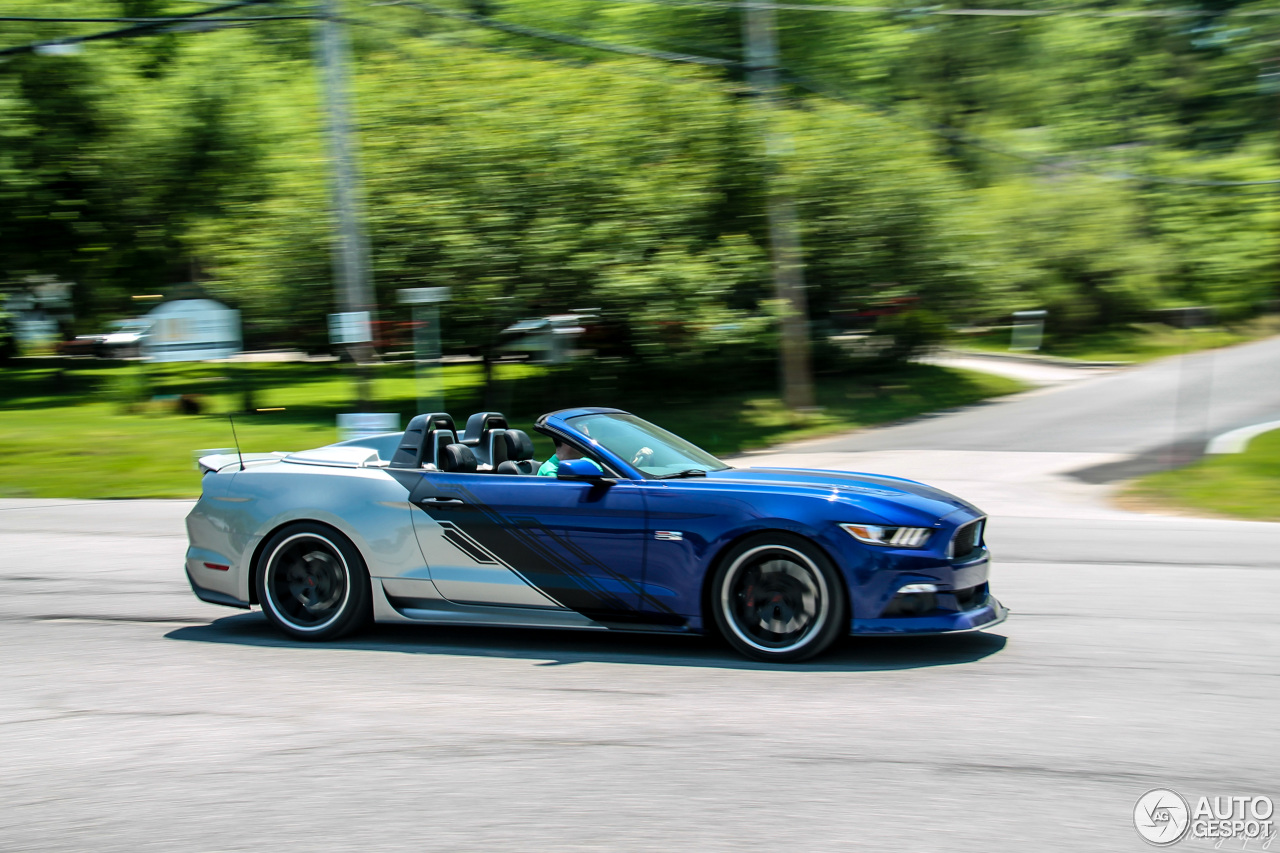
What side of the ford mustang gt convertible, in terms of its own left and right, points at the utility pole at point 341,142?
left

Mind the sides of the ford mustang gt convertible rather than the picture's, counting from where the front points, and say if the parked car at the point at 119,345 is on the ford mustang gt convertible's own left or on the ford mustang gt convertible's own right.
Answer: on the ford mustang gt convertible's own left

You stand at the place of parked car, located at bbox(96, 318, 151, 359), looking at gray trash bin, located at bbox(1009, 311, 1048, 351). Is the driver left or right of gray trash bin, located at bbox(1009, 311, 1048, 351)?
right

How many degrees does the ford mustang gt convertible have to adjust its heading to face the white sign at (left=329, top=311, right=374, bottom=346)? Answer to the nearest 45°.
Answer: approximately 90° to its left

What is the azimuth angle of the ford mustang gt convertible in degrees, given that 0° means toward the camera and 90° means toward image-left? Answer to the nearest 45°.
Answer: approximately 270°
